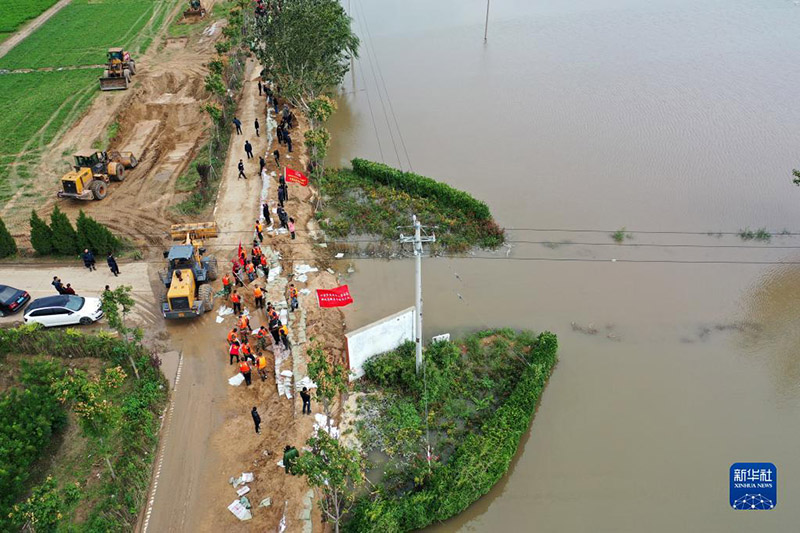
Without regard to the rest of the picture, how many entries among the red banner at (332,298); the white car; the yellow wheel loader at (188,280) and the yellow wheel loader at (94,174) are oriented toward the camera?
1

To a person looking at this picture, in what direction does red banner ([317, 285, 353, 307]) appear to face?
facing the viewer

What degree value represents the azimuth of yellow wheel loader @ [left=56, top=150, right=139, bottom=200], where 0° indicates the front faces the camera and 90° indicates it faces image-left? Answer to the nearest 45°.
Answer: approximately 225°

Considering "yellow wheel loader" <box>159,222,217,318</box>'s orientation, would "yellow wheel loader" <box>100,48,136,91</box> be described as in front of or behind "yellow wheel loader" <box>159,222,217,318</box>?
in front

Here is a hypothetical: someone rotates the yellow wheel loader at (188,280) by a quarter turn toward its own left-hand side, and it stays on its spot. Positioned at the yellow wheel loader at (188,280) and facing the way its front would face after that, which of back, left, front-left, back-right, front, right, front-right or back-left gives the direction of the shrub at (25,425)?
front-left

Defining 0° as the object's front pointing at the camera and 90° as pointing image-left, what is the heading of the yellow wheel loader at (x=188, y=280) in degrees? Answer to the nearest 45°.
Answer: approximately 180°

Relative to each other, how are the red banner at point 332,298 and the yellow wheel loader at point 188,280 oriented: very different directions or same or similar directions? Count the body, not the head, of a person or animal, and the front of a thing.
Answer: very different directions

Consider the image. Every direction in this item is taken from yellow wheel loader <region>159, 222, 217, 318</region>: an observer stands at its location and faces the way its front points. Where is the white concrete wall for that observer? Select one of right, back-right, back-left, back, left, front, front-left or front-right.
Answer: back-right

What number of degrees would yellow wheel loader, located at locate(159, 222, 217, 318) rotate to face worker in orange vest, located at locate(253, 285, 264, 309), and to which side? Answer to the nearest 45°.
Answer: approximately 90° to its right

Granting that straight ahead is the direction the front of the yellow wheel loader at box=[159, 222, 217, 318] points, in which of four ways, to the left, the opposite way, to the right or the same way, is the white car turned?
to the right

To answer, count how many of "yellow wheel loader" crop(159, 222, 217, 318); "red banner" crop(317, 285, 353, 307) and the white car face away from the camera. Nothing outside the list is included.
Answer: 1

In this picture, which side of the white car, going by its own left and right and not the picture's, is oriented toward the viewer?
right

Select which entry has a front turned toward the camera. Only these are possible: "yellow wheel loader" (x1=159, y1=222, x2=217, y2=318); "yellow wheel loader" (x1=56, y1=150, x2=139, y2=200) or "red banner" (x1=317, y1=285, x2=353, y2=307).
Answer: the red banner

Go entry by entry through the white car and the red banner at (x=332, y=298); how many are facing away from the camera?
0

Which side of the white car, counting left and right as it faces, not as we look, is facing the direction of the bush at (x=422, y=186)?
front
